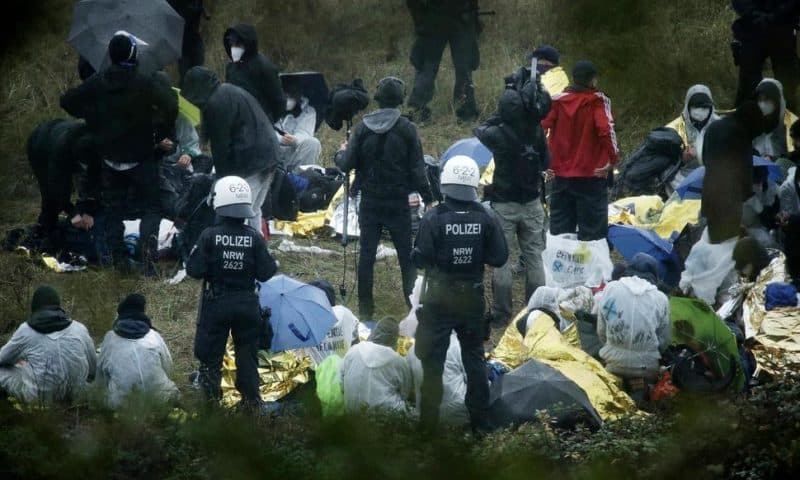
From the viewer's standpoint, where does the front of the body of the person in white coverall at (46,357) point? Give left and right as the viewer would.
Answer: facing away from the viewer

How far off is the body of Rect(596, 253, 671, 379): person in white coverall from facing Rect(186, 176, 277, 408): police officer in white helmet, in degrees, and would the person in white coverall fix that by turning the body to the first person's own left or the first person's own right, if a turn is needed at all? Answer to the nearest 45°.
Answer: approximately 135° to the first person's own left

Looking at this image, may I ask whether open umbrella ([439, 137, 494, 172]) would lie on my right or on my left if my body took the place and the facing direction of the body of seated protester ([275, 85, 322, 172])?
on my left

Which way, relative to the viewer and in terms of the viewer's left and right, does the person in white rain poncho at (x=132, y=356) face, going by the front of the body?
facing away from the viewer

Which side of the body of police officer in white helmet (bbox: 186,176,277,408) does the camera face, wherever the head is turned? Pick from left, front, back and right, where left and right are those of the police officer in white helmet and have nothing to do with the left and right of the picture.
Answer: back

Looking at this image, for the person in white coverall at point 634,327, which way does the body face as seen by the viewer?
away from the camera

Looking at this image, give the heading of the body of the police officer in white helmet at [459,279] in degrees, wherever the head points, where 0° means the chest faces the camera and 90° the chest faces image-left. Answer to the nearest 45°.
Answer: approximately 180°

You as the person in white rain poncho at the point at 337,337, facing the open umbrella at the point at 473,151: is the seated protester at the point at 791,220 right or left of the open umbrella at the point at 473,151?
right

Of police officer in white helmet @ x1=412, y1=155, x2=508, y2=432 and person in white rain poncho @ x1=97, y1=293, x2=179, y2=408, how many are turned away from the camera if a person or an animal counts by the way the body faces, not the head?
2

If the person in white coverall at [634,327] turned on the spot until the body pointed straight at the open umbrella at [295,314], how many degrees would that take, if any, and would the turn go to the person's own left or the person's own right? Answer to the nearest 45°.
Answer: approximately 90° to the person's own left

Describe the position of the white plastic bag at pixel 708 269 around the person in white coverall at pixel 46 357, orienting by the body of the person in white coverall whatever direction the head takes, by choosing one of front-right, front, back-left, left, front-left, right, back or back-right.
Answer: right
